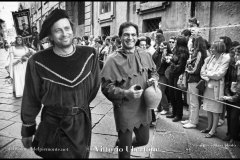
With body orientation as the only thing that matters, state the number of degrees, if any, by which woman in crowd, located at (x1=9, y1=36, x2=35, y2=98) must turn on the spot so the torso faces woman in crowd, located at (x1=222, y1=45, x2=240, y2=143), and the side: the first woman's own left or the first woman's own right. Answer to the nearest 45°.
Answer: approximately 45° to the first woman's own left

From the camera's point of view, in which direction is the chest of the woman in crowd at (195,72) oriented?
to the viewer's left

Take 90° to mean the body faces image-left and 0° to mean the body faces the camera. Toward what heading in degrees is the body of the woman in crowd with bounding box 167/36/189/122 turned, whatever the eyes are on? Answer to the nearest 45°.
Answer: approximately 90°

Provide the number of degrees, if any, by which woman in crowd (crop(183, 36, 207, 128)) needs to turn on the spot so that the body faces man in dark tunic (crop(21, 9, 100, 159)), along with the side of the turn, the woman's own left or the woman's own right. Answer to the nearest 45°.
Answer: approximately 90° to the woman's own left

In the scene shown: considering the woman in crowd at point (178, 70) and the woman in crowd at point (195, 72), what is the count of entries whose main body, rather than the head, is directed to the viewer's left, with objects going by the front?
2

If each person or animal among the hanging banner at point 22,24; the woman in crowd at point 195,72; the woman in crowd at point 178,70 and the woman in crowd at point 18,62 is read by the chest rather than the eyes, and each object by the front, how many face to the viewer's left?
2

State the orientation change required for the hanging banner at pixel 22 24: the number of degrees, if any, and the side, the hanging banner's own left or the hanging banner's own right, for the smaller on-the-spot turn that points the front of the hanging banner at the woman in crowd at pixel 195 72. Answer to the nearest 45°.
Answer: approximately 45° to the hanging banner's own left
